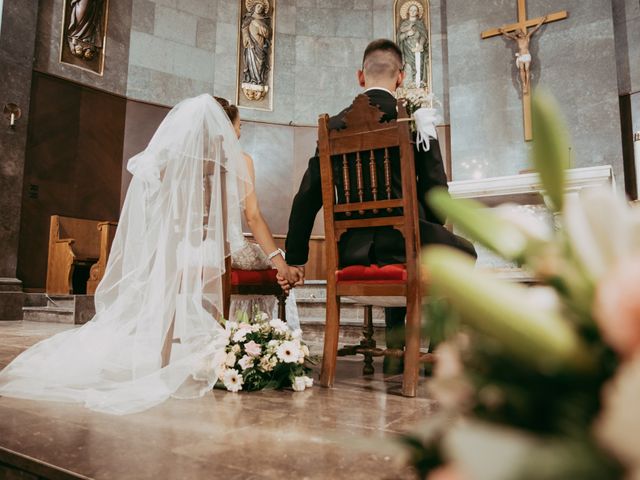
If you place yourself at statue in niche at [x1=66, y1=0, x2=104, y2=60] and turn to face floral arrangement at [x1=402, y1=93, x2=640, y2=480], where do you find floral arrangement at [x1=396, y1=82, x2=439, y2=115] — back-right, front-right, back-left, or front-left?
front-left

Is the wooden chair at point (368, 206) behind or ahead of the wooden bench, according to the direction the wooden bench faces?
ahead

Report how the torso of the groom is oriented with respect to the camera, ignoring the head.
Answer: away from the camera

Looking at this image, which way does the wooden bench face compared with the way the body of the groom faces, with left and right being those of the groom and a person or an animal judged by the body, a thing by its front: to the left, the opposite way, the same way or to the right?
to the right

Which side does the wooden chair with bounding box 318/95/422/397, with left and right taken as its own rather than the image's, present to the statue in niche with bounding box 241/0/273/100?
front

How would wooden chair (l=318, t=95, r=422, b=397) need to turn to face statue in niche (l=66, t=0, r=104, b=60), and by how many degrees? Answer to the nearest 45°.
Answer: approximately 45° to its left

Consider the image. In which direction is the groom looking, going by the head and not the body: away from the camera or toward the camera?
away from the camera

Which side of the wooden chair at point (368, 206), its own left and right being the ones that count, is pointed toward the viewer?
back

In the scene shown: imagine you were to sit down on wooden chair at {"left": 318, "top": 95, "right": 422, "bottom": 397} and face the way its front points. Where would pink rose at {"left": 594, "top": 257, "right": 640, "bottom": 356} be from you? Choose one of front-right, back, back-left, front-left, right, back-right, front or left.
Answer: back

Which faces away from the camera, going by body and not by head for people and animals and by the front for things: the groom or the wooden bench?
the groom

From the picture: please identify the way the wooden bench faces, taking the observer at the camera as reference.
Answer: facing the viewer and to the right of the viewer

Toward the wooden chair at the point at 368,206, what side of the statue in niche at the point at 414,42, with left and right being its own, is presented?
front

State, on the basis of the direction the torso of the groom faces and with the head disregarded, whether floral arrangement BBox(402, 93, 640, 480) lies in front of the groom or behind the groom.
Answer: behind

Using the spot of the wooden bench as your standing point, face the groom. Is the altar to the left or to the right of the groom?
left

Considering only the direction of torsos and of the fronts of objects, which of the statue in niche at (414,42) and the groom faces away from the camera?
the groom

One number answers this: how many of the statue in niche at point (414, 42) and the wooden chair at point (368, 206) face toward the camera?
1

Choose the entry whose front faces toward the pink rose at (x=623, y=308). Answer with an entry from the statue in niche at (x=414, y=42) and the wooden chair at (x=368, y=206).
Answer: the statue in niche
